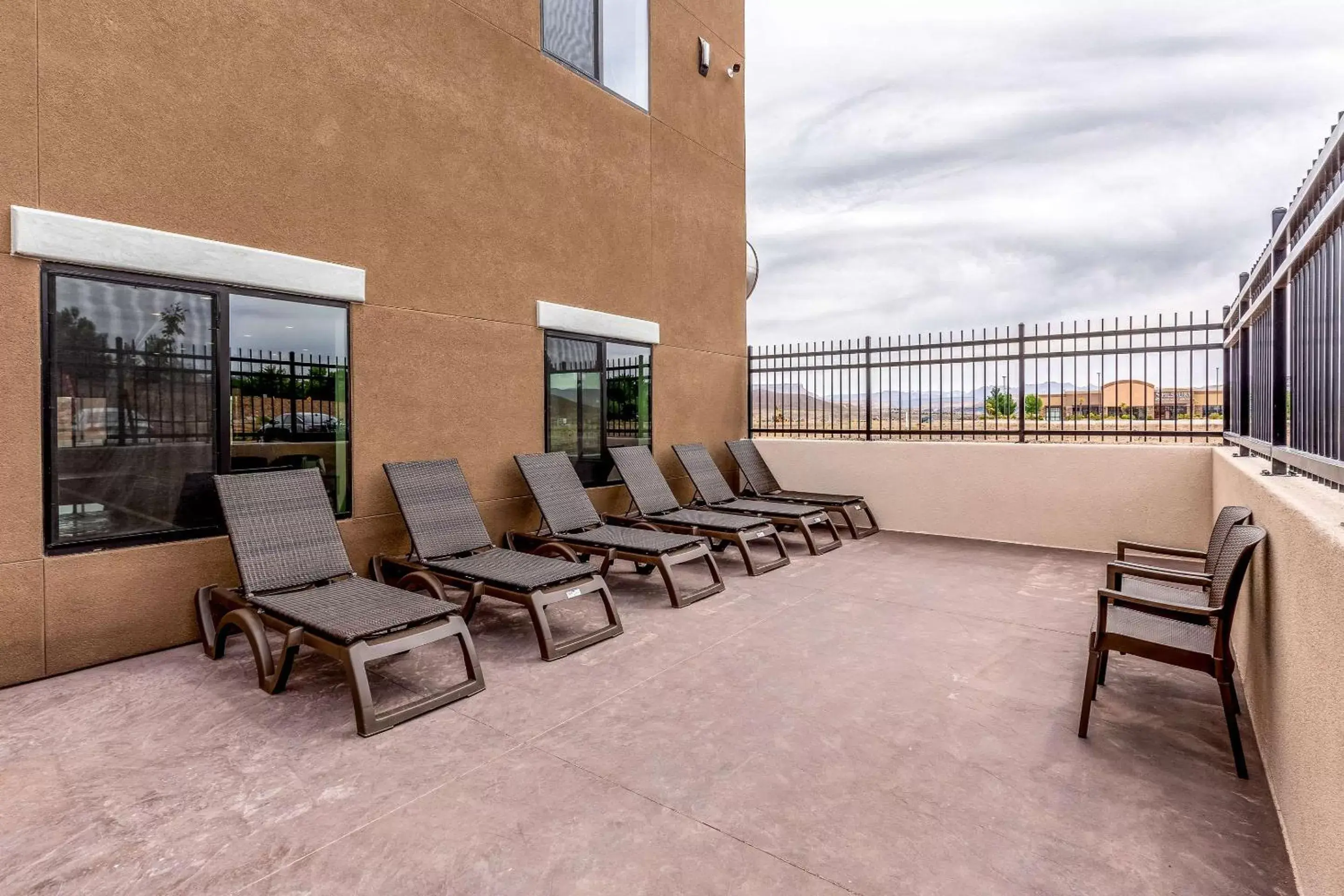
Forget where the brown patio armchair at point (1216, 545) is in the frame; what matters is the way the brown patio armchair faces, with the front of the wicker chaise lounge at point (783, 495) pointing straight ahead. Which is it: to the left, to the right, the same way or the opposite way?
the opposite way

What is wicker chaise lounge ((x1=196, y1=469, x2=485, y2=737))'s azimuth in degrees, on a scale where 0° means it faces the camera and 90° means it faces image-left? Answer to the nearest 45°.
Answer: approximately 315°

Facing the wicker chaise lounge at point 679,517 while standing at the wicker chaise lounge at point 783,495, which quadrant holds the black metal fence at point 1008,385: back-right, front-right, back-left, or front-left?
back-left

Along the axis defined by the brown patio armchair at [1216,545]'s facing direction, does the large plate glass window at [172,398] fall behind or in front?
in front

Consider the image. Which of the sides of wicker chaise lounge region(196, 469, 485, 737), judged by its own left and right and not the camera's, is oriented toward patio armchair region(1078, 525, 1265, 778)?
front

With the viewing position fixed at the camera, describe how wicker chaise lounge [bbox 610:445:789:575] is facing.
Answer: facing the viewer and to the right of the viewer

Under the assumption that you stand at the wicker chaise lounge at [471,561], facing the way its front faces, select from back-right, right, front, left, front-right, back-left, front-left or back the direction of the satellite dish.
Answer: left

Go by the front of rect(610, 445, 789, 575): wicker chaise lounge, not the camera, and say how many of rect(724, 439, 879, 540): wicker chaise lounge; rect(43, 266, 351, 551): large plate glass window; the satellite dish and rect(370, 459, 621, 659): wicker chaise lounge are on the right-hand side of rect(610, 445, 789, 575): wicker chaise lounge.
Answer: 2

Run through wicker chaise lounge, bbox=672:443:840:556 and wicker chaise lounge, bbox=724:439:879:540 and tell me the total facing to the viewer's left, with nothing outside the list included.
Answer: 0

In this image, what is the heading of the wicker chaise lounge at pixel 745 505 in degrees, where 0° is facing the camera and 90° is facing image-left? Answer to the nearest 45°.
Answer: approximately 315°

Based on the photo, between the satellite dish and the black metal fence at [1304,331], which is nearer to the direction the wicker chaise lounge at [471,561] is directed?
the black metal fence

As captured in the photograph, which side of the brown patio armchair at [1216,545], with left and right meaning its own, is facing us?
left

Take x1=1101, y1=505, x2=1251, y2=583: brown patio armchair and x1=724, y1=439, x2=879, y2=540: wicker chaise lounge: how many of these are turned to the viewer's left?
1

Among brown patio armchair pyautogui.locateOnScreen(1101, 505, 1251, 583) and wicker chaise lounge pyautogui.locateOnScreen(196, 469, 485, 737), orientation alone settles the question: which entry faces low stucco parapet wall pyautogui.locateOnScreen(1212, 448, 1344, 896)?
the wicker chaise lounge

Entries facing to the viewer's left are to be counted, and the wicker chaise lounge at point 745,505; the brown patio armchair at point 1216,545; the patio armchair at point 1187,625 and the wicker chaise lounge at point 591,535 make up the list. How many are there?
2

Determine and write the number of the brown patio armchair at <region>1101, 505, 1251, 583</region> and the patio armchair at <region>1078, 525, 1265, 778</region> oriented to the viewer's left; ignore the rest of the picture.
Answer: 2
